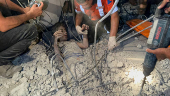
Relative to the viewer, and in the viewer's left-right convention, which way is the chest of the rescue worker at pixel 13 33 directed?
facing to the right of the viewer
